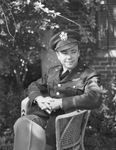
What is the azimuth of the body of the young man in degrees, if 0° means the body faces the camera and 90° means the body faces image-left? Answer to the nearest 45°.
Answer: approximately 45°
